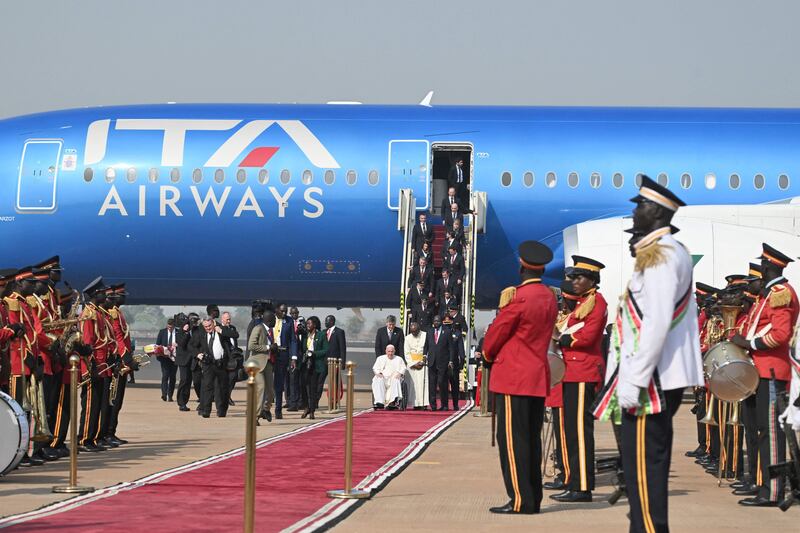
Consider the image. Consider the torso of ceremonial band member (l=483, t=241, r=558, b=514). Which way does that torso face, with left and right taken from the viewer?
facing away from the viewer and to the left of the viewer

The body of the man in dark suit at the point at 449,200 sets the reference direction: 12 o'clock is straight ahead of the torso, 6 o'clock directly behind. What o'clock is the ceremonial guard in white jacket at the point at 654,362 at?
The ceremonial guard in white jacket is roughly at 12 o'clock from the man in dark suit.

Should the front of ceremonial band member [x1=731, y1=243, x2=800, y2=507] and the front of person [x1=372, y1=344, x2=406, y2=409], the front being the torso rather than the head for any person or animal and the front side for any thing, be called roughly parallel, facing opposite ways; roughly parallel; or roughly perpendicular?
roughly perpendicular

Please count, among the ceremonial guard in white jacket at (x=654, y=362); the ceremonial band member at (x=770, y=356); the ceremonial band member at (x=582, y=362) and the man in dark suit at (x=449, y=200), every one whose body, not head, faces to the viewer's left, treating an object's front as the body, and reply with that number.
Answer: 3

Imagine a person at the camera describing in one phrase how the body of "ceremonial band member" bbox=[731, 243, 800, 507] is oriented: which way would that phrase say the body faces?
to the viewer's left

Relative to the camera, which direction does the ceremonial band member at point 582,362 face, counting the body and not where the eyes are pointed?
to the viewer's left
